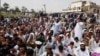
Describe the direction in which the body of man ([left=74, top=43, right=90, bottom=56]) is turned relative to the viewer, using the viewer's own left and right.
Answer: facing the viewer

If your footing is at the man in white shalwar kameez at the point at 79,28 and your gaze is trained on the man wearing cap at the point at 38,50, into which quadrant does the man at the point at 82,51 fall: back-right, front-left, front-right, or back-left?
front-left

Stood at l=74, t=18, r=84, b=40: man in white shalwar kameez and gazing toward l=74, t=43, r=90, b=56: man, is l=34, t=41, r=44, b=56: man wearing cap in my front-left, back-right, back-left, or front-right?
front-right

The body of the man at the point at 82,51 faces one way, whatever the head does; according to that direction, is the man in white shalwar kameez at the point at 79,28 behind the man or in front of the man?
behind

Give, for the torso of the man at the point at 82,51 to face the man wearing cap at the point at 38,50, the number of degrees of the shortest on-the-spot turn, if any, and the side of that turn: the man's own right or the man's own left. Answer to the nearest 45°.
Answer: approximately 90° to the man's own right

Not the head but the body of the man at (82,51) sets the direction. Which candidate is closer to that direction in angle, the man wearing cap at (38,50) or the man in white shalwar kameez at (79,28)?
the man wearing cap
